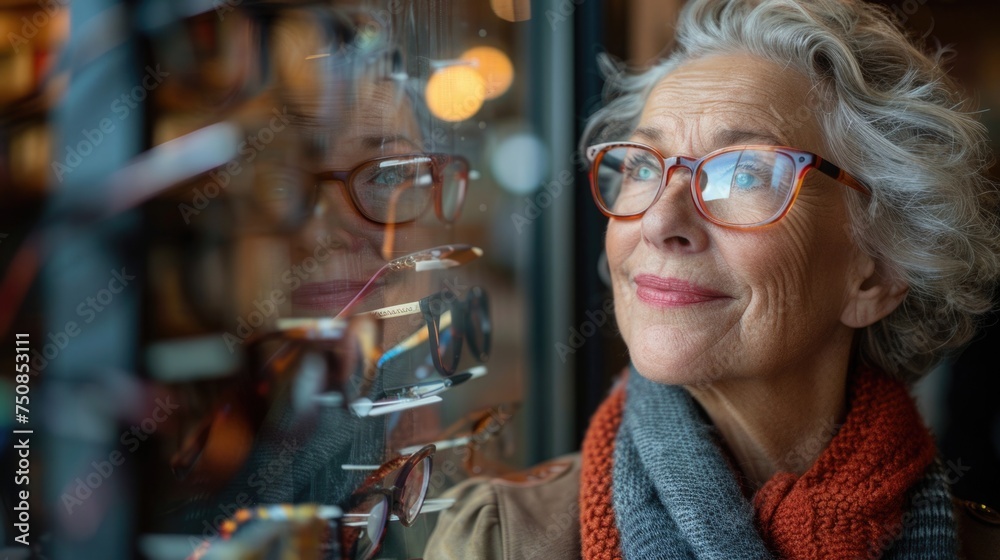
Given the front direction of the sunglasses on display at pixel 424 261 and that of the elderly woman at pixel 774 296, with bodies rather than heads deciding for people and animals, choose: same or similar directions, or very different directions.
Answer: very different directions

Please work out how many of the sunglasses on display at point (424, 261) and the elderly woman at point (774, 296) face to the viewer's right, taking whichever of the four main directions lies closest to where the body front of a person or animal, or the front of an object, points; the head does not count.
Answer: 1

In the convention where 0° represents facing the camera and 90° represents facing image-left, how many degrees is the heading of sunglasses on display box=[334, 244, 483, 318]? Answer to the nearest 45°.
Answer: approximately 270°

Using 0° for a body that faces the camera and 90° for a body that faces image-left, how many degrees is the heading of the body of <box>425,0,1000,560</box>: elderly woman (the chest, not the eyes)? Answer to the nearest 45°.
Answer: approximately 45°
